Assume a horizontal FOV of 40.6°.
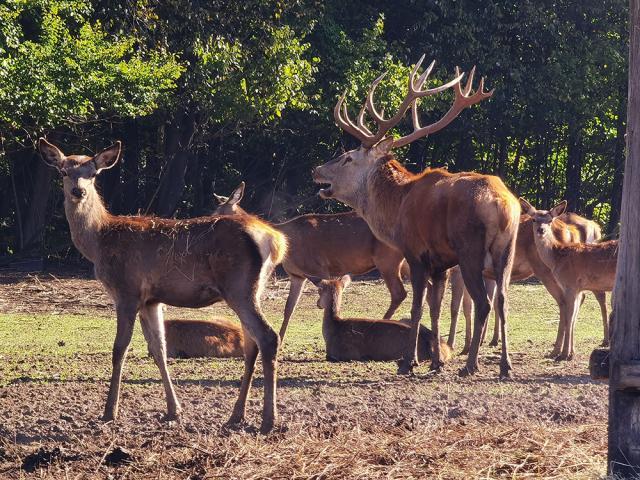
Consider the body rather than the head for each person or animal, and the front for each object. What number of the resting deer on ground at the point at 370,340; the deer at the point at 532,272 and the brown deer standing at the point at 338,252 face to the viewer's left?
3

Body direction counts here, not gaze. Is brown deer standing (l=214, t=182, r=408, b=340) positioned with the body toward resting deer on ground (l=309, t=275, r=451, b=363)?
no

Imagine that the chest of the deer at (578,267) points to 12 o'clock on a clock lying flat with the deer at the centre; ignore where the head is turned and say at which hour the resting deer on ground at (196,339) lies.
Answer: The resting deer on ground is roughly at 11 o'clock from the deer.

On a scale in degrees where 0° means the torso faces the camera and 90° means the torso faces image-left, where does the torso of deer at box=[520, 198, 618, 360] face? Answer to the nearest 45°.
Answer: approximately 90°

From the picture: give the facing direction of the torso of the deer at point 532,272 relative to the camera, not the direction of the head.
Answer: to the viewer's left

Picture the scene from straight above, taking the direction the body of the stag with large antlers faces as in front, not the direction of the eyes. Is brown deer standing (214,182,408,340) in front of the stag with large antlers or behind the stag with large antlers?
in front

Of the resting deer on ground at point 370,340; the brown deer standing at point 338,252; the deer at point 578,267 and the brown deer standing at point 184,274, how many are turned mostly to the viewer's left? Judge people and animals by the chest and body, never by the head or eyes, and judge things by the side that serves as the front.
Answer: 4

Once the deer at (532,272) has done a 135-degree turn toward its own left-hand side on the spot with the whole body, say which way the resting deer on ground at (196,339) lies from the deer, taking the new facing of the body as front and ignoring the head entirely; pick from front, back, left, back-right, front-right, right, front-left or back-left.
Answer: right

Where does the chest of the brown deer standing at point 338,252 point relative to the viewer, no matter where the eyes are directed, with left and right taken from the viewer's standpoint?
facing to the left of the viewer

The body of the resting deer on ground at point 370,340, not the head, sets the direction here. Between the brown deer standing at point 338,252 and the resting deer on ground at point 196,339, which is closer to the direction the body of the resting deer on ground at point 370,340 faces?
the resting deer on ground

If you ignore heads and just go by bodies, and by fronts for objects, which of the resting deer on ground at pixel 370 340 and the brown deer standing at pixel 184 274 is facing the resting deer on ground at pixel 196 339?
the resting deer on ground at pixel 370 340

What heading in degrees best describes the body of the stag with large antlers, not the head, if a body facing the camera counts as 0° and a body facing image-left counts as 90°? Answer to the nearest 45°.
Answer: approximately 135°

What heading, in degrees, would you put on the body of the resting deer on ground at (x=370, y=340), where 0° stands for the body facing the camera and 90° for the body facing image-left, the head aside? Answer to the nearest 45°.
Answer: approximately 90°

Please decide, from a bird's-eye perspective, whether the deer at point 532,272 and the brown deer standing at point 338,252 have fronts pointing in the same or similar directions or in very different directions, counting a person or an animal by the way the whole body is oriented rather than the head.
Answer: same or similar directions
